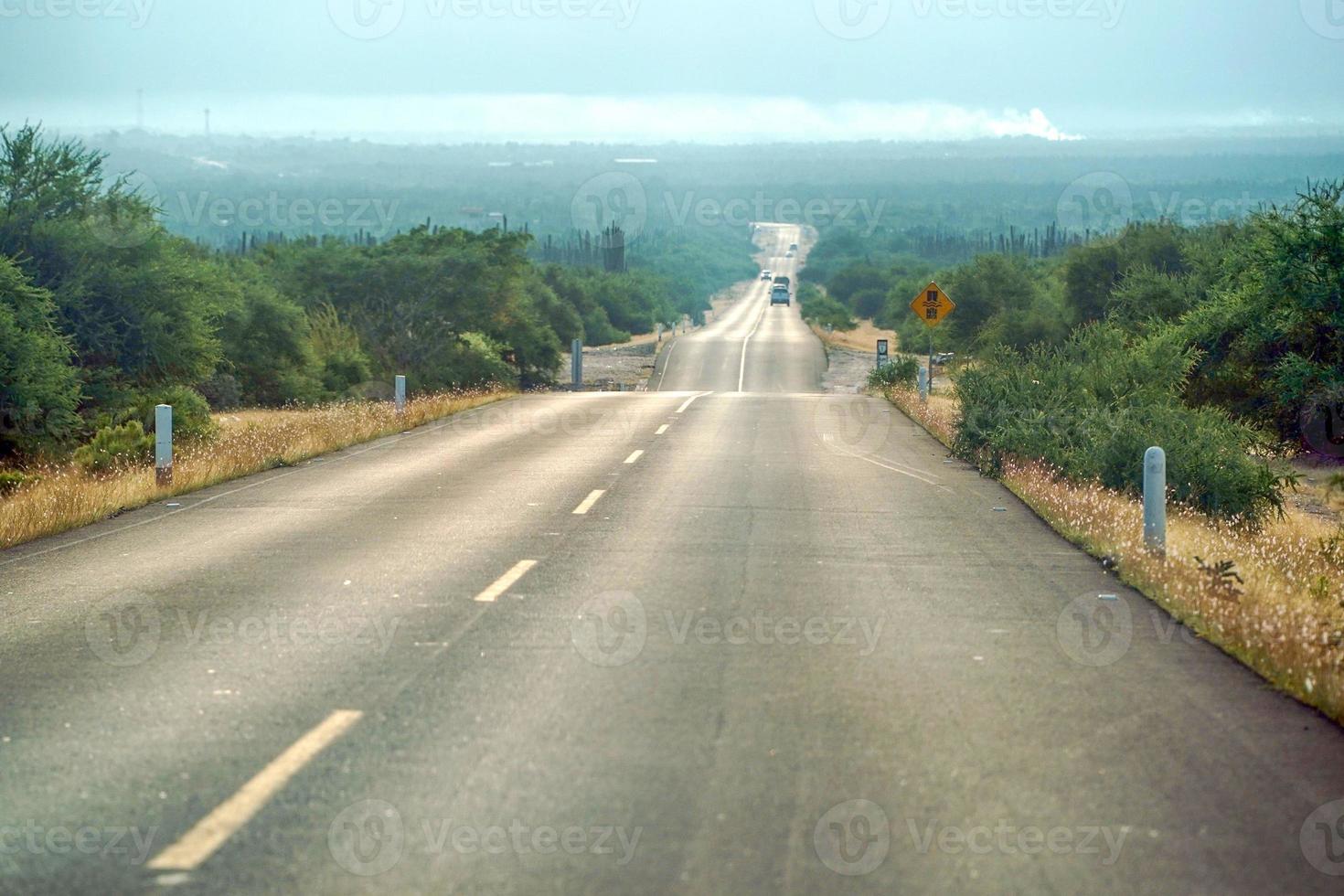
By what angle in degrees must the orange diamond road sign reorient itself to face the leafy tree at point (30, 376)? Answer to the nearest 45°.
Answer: approximately 45° to its right

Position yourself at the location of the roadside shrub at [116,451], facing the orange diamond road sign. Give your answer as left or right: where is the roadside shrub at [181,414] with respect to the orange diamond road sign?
left

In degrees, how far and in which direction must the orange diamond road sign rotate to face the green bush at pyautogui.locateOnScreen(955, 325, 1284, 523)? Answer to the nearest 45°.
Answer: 0° — it already faces it

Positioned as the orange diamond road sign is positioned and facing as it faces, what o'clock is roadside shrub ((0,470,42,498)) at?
The roadside shrub is roughly at 1 o'clock from the orange diamond road sign.

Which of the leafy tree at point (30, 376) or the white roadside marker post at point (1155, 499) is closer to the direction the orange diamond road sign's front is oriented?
the white roadside marker post

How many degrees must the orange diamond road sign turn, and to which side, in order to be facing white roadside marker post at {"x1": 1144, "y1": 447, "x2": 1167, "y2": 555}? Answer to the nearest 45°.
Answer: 0° — it already faces it

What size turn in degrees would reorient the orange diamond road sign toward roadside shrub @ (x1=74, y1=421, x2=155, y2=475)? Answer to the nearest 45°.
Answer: approximately 45° to its right

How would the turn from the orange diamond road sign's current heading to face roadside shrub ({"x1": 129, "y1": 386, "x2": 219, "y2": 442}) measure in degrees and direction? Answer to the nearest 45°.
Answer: approximately 45° to its right

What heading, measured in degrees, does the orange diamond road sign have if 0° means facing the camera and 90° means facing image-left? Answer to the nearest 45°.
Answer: approximately 0°

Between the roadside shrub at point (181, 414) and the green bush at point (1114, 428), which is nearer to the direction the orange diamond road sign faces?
the green bush
